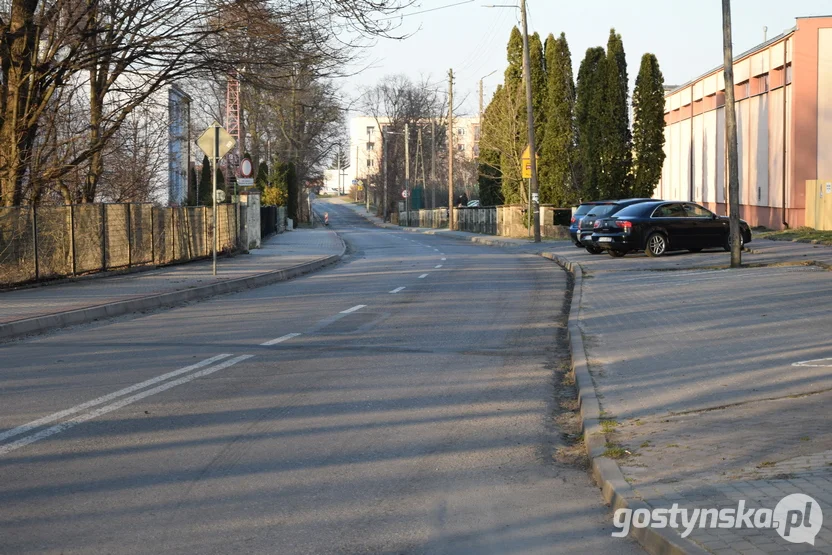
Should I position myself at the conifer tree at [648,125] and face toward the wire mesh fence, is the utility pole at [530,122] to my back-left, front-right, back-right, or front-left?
front-right

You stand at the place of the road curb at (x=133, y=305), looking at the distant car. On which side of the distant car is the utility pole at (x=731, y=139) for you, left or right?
right

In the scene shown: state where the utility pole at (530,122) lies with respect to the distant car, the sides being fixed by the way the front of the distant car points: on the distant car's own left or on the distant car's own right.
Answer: on the distant car's own left

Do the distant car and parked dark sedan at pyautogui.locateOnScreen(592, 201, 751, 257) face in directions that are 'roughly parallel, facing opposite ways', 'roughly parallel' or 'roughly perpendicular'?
roughly parallel
